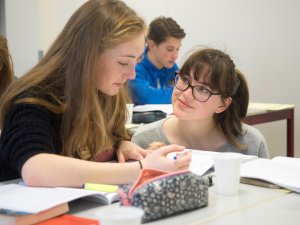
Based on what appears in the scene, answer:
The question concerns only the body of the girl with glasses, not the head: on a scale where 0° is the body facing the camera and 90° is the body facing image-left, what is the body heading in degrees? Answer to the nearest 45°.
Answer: approximately 45°

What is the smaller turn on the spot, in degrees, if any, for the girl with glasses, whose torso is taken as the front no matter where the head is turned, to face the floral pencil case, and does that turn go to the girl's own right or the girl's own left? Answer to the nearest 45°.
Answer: approximately 45° to the girl's own left

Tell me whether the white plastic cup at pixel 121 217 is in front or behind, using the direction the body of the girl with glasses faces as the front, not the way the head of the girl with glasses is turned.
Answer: in front

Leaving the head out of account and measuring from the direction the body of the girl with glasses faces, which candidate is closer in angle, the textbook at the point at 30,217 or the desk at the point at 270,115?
the textbook

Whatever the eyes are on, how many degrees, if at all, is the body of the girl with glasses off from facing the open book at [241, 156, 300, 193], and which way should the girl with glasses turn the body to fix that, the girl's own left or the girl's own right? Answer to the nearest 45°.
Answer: approximately 45° to the girl's own left

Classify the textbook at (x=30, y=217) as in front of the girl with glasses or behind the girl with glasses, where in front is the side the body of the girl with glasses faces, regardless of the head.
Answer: in front

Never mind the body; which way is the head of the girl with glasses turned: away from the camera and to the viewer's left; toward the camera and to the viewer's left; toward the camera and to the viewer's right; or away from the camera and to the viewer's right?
toward the camera and to the viewer's left

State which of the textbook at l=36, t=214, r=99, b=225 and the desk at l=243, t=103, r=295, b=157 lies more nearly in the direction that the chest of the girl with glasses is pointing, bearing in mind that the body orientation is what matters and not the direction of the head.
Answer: the textbook

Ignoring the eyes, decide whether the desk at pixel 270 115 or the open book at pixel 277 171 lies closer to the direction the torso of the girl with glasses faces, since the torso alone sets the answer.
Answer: the open book
